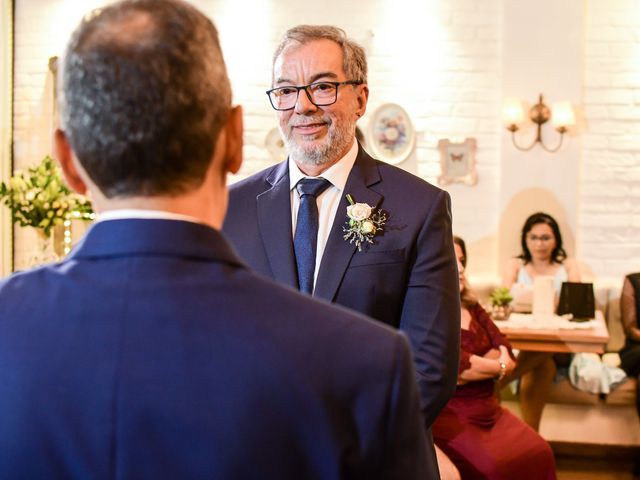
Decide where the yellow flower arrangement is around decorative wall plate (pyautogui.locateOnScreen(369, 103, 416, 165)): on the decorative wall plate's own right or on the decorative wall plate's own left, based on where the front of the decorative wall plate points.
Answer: on the decorative wall plate's own right

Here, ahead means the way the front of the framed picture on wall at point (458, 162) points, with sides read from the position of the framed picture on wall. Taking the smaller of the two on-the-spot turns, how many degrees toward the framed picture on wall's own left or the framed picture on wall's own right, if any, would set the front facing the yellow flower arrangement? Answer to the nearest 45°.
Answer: approximately 45° to the framed picture on wall's own right

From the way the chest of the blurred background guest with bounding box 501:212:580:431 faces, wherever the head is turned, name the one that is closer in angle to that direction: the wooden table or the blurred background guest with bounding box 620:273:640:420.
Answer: the wooden table

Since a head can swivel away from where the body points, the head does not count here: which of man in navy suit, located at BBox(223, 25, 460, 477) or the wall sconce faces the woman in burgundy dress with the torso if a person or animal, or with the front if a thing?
the wall sconce

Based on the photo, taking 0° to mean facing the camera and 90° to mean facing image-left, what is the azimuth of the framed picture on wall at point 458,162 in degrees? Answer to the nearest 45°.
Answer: approximately 0°

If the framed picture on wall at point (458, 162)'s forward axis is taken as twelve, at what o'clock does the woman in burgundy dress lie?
The woman in burgundy dress is roughly at 12 o'clock from the framed picture on wall.

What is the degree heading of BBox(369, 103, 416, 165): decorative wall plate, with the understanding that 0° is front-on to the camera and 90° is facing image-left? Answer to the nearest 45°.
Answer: approximately 0°
